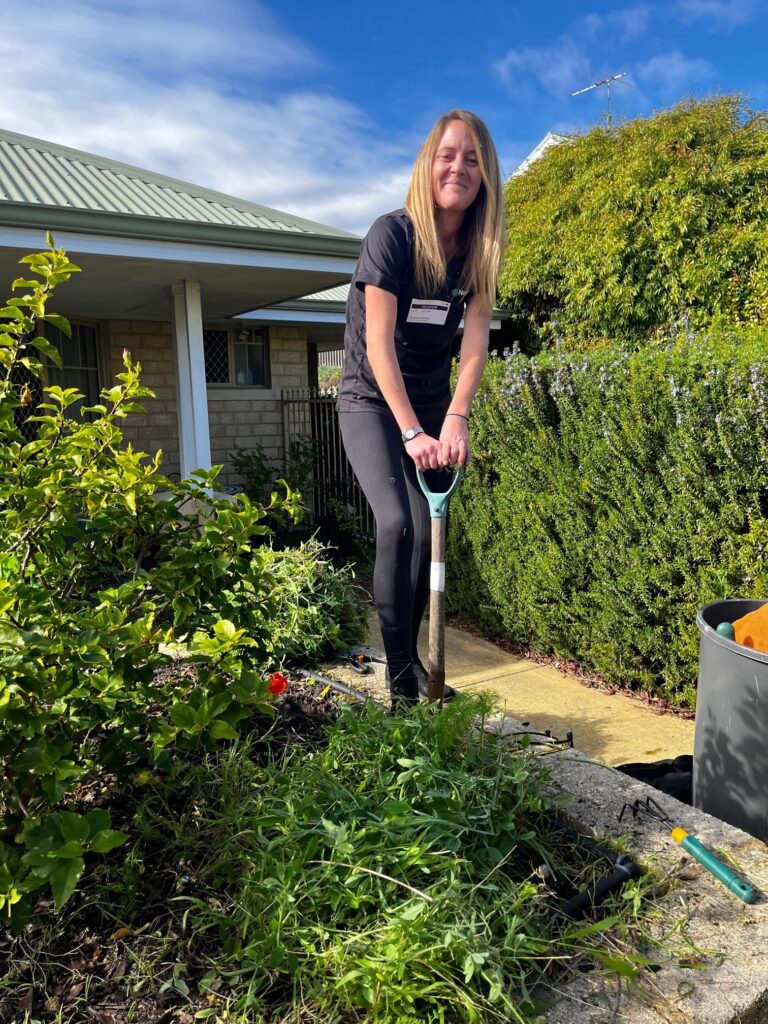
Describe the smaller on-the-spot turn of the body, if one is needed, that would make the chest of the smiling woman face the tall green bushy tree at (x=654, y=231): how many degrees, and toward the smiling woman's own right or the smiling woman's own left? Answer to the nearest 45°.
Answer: approximately 135° to the smiling woman's own left

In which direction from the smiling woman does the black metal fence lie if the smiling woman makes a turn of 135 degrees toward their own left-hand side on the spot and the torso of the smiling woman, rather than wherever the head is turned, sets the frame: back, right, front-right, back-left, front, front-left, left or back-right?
front

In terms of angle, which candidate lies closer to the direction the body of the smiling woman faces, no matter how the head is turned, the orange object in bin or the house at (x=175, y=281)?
the orange object in bin

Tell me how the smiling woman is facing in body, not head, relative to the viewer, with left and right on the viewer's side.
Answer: facing the viewer and to the right of the viewer

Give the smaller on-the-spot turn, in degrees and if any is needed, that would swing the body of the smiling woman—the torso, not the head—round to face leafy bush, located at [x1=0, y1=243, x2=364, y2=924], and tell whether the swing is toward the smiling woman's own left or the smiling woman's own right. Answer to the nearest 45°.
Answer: approximately 90° to the smiling woman's own right

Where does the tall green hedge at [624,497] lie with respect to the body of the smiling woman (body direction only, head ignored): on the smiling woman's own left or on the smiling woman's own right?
on the smiling woman's own left

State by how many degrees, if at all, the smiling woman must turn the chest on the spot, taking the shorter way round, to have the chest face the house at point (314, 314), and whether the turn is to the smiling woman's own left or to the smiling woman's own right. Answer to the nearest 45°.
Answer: approximately 135° to the smiling woman's own left

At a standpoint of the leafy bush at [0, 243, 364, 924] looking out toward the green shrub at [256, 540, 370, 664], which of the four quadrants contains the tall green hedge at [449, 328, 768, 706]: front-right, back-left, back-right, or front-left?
front-right

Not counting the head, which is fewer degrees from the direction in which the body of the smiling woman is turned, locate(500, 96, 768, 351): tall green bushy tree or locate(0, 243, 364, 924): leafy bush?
the leafy bush

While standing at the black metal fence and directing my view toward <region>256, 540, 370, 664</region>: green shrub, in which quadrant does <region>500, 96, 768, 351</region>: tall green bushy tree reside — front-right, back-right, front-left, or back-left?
back-left
